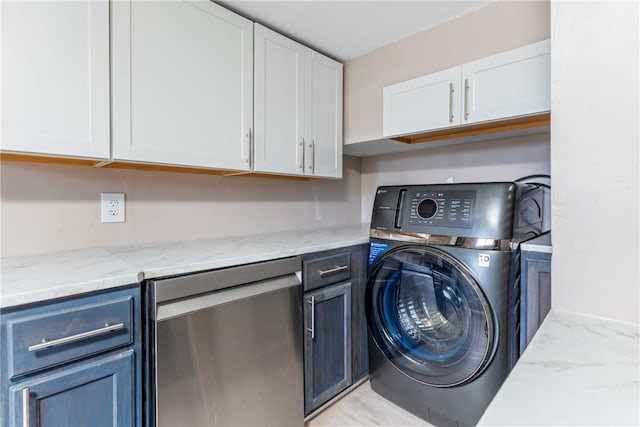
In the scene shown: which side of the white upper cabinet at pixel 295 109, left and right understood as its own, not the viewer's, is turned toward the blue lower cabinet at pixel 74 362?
right

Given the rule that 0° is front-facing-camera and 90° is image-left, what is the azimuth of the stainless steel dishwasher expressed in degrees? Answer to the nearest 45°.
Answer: approximately 315°

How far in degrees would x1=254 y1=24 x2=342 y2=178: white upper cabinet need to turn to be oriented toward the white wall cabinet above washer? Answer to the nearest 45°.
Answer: approximately 45° to its left

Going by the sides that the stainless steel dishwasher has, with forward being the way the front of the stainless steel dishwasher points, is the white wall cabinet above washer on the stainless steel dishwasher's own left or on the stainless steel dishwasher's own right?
on the stainless steel dishwasher's own left

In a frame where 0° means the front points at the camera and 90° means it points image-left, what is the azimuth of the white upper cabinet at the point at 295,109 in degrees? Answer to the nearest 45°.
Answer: approximately 315°

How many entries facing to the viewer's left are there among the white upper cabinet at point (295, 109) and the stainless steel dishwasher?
0
